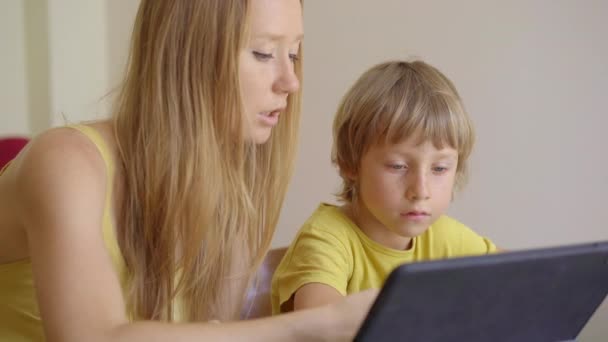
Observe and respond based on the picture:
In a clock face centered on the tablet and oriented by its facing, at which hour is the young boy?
The young boy is roughly at 1 o'clock from the tablet.

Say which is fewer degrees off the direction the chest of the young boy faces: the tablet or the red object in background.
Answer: the tablet

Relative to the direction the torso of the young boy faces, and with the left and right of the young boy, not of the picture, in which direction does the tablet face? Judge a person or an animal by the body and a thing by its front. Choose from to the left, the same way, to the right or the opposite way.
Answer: the opposite way

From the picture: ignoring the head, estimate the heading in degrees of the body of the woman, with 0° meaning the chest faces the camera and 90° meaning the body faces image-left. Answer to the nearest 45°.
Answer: approximately 315°

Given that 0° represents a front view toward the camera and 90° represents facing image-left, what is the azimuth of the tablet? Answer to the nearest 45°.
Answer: approximately 135°

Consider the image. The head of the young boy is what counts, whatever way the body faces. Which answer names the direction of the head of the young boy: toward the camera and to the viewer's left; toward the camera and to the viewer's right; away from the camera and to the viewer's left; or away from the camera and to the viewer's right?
toward the camera and to the viewer's right

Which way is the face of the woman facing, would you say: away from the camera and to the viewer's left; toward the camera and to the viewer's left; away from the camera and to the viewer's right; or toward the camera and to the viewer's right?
toward the camera and to the viewer's right
